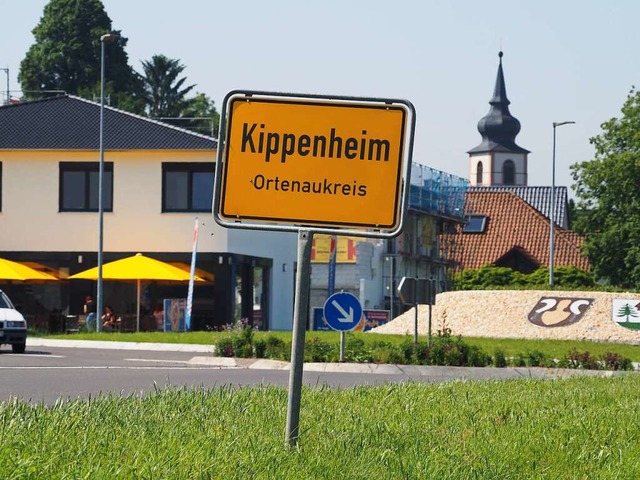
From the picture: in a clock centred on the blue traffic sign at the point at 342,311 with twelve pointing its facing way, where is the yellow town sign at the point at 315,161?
The yellow town sign is roughly at 12 o'clock from the blue traffic sign.

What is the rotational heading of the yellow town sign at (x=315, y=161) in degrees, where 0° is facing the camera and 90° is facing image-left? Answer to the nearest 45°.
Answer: approximately 0°

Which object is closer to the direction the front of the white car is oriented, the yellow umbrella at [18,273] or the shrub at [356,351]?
the shrub

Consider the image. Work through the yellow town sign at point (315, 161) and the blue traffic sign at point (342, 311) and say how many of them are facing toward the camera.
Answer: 2

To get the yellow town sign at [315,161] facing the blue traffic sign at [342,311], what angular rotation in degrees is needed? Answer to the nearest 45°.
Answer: approximately 180°
